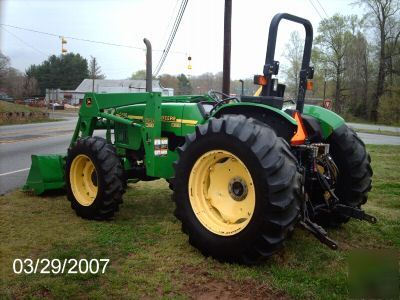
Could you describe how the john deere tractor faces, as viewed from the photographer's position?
facing away from the viewer and to the left of the viewer

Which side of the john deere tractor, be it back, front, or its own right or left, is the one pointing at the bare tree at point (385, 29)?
right
